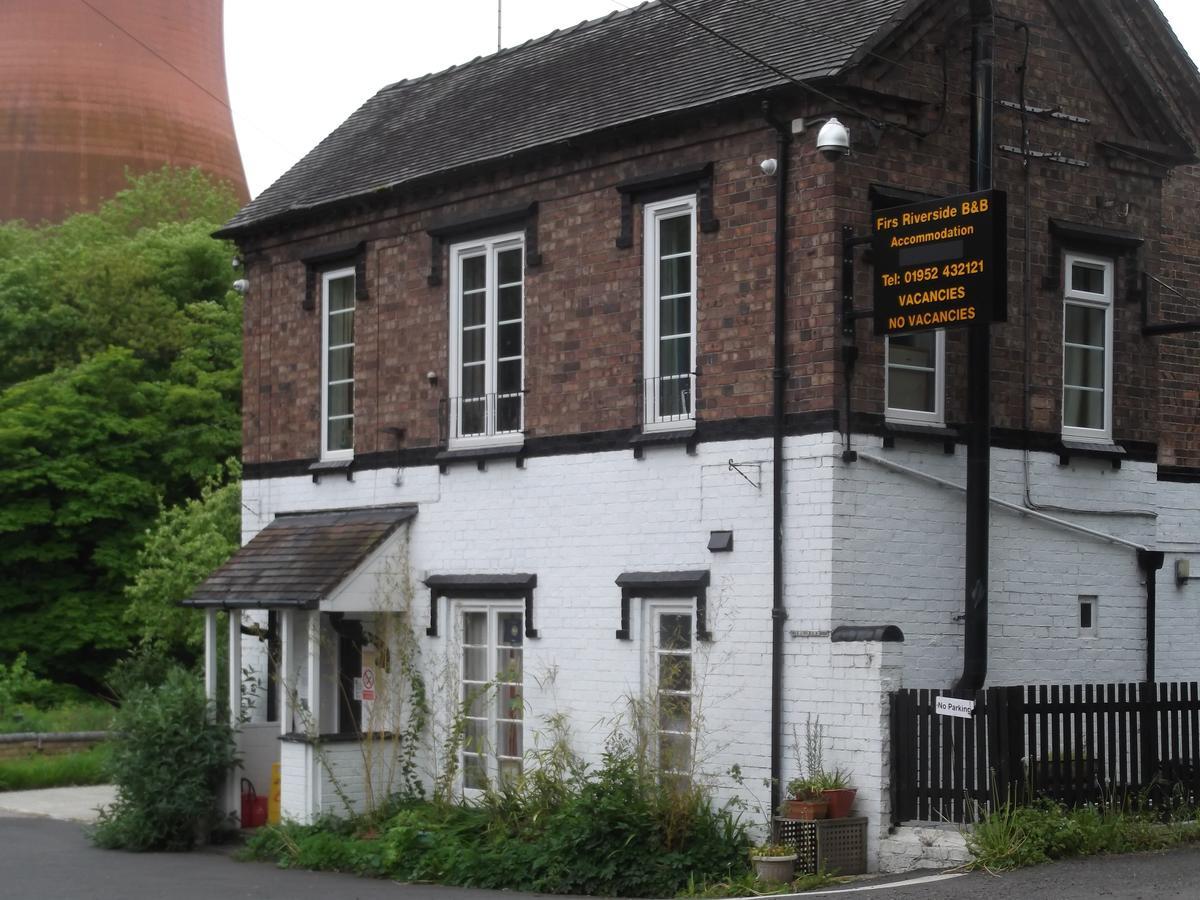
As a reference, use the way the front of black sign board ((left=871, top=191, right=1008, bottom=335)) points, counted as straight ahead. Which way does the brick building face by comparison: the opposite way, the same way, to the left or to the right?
the same way

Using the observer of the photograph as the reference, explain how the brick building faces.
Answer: facing the viewer and to the left of the viewer

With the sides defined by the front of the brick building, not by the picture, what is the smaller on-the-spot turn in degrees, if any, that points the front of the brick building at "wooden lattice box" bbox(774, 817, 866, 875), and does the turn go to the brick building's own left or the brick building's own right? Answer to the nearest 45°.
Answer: approximately 45° to the brick building's own left

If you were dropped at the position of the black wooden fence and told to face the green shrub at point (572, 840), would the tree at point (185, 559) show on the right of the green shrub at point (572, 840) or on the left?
right

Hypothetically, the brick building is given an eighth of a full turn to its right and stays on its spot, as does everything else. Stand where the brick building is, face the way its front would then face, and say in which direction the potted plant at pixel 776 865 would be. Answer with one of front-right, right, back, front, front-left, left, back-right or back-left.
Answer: left

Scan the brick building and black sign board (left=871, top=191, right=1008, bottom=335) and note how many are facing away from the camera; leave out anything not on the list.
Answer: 0
